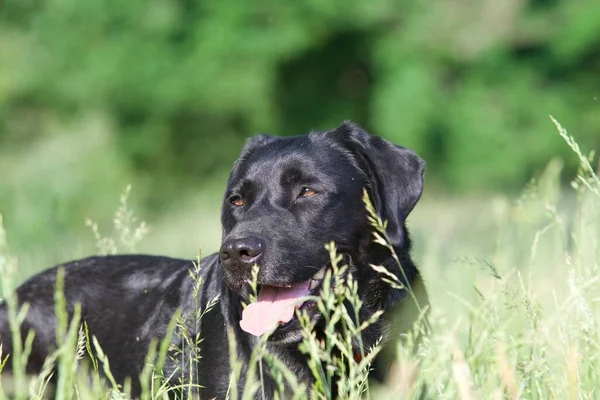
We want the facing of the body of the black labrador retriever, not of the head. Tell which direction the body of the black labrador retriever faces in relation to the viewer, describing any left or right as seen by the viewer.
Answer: facing the viewer and to the right of the viewer
